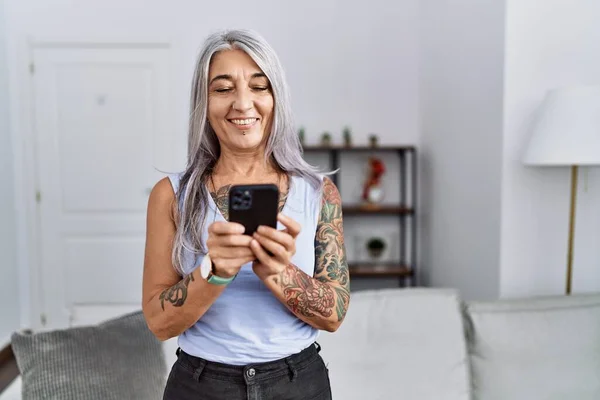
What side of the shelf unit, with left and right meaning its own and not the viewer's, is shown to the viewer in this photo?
front

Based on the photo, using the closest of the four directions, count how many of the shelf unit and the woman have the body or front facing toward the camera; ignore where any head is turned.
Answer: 2

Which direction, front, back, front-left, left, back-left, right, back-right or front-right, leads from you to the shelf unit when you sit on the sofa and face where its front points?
back

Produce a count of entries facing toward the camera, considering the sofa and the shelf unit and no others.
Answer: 2

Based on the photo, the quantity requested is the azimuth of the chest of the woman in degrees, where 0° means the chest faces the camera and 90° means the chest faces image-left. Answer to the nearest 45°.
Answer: approximately 0°

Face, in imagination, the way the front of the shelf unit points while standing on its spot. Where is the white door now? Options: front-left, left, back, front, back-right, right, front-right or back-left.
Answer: right

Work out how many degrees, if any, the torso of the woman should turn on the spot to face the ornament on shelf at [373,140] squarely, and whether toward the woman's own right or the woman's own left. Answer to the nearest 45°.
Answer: approximately 180°

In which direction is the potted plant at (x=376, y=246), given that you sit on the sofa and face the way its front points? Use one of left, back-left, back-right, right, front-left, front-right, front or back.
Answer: back

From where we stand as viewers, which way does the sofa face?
facing the viewer

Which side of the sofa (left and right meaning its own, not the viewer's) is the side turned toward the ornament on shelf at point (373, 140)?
back

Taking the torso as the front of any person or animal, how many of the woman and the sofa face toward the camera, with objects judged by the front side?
2

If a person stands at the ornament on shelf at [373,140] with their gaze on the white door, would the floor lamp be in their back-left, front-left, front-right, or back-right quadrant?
back-left

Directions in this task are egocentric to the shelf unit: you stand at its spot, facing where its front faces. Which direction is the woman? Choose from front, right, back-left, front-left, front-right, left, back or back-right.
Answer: front

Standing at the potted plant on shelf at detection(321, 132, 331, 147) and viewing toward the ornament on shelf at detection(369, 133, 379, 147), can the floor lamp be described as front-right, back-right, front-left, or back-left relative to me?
front-right

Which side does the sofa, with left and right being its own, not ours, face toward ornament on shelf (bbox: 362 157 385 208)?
back
